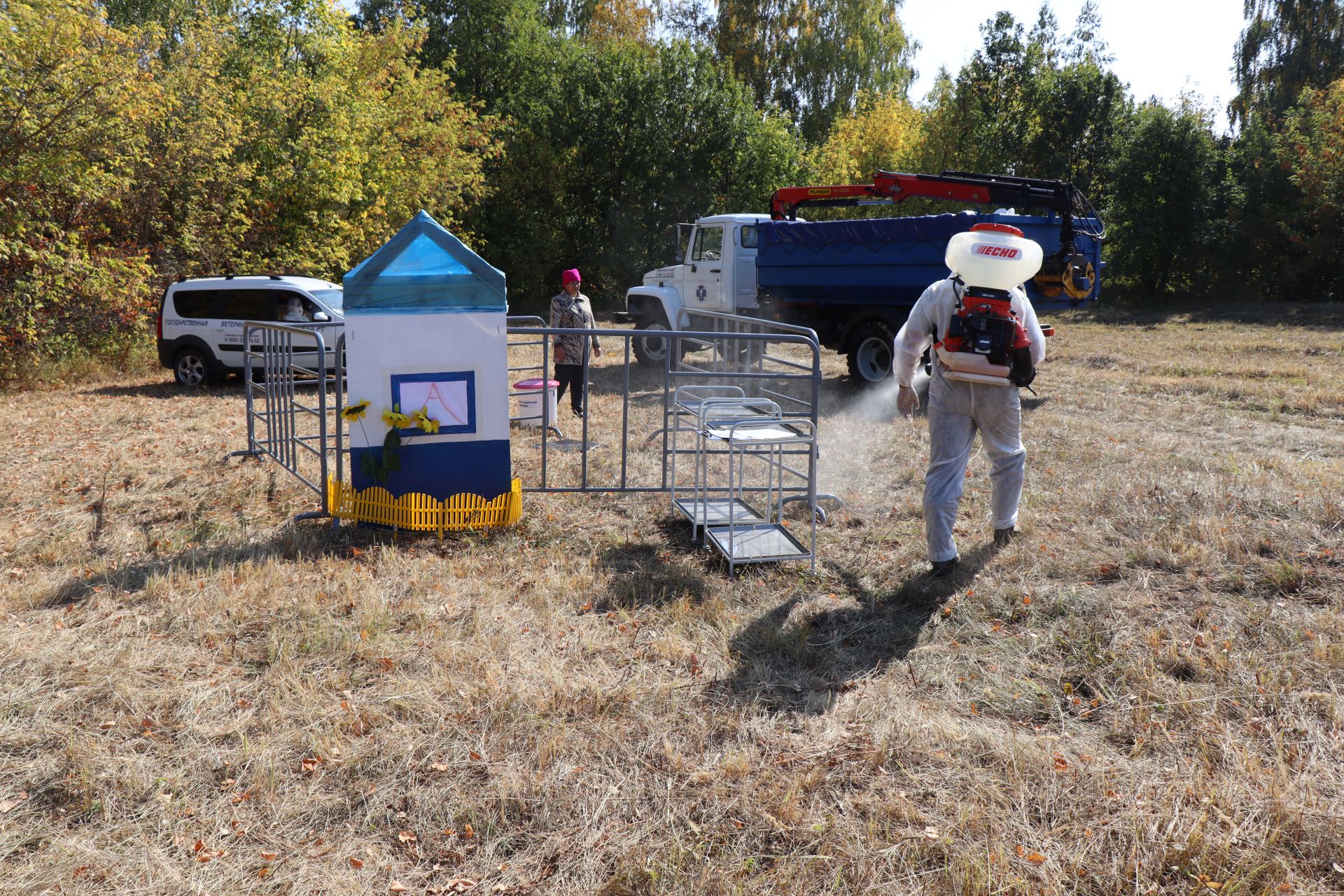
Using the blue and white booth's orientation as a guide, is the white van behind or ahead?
behind

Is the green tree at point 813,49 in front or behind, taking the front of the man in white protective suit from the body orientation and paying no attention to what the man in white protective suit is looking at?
in front

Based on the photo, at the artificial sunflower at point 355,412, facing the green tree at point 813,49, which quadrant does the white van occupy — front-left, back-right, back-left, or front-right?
front-left

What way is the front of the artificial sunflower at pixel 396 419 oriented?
toward the camera

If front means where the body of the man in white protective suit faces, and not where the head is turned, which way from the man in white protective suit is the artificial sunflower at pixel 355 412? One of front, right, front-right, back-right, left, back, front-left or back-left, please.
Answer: left

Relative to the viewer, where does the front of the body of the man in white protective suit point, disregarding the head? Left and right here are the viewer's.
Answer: facing away from the viewer

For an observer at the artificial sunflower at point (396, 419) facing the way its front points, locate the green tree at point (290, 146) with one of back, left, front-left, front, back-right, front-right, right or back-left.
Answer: back

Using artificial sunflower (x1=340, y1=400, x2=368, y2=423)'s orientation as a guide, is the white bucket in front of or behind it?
behind

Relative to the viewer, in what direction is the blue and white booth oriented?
toward the camera

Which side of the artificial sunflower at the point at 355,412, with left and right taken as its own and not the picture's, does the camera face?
front

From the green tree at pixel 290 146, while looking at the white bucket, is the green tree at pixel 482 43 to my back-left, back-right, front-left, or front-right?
back-left

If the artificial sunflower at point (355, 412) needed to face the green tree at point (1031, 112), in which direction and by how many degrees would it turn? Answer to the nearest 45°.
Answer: approximately 135° to its left

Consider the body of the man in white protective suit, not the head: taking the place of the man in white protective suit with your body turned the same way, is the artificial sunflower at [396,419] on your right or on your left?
on your left

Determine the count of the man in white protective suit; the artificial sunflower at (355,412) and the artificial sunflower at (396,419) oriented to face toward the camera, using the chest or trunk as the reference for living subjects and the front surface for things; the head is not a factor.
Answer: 2
